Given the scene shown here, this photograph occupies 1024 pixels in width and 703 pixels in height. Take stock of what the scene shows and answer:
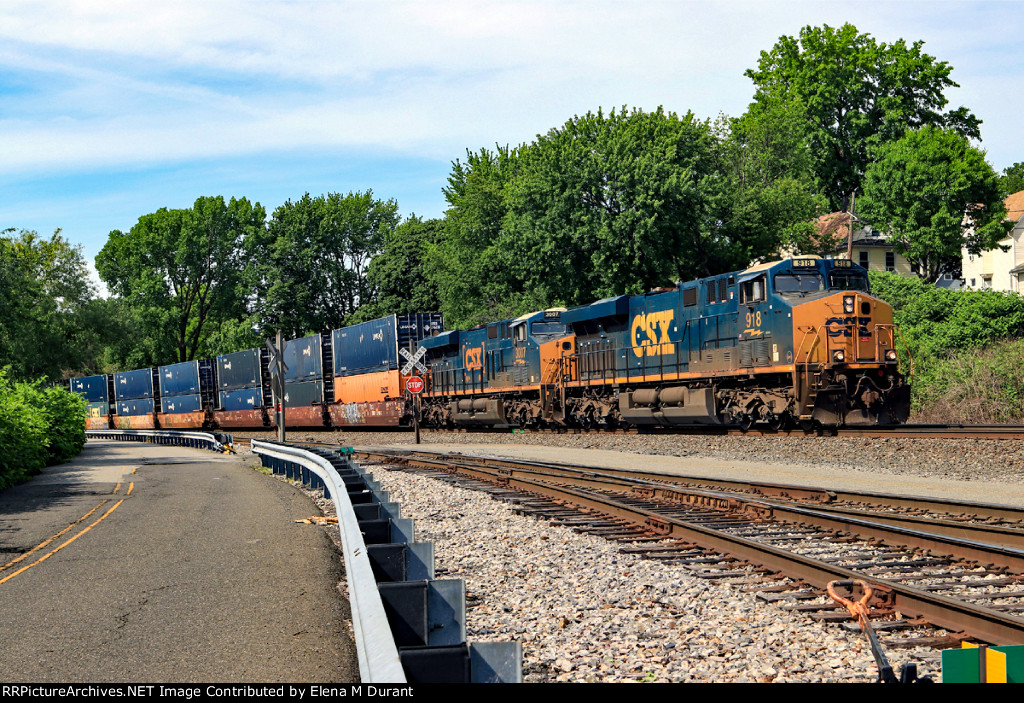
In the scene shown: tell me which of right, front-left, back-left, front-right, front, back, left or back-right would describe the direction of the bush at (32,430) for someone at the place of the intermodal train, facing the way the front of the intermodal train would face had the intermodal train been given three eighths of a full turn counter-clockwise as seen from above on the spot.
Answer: left

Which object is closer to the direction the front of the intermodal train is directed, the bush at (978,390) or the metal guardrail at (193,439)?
the bush

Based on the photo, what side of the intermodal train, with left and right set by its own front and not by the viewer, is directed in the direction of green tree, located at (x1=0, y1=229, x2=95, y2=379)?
back

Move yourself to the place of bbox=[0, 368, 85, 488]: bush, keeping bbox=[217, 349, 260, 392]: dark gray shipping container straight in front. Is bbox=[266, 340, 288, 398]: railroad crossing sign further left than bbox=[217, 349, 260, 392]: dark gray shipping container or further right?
right

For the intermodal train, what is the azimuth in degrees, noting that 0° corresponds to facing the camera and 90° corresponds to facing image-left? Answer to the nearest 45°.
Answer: approximately 315°
